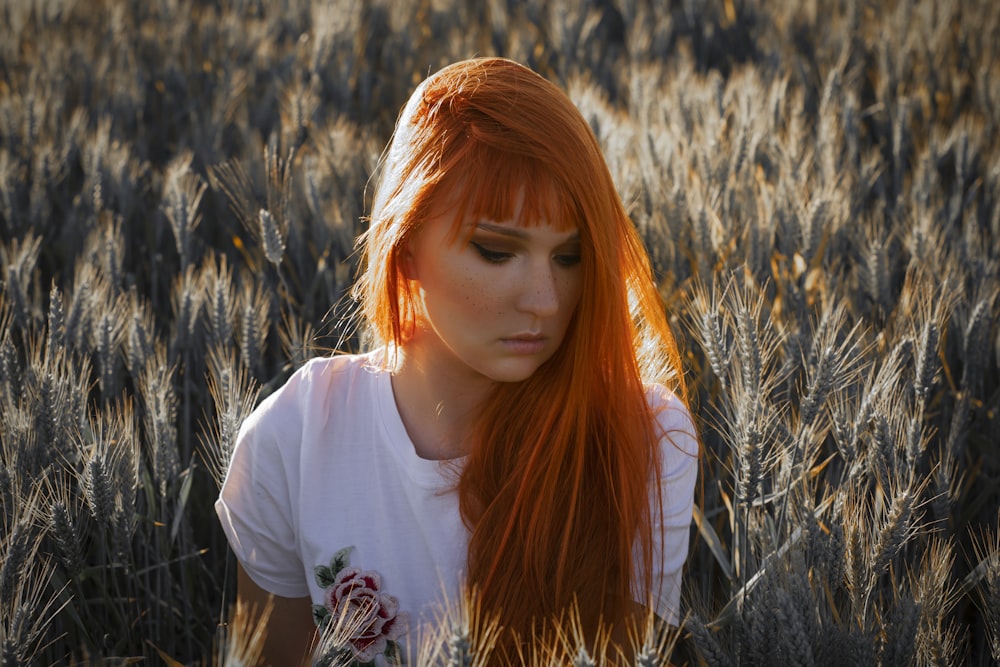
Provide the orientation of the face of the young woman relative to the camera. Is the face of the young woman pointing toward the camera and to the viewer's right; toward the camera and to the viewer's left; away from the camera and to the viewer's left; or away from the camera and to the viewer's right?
toward the camera and to the viewer's right

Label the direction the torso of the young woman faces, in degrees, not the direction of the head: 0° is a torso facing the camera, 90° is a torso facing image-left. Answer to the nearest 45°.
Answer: approximately 0°
